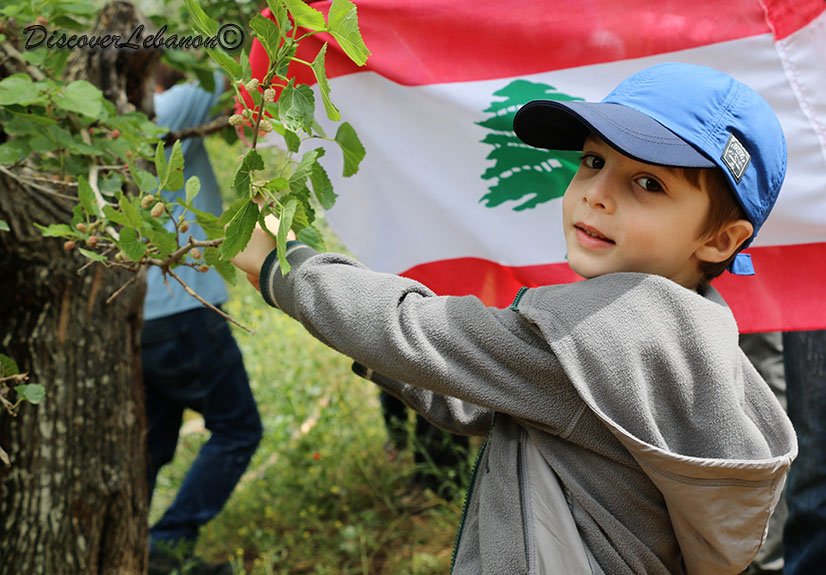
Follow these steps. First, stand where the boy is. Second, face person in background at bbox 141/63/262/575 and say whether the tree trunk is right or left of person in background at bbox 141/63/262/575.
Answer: left

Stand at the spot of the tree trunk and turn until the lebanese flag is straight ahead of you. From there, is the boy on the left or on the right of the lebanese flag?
right

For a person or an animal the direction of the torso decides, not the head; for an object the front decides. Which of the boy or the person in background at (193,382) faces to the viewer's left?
the boy

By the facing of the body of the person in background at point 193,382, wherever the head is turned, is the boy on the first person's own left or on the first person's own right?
on the first person's own right

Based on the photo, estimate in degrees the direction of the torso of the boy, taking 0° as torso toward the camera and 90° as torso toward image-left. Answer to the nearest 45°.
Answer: approximately 90°

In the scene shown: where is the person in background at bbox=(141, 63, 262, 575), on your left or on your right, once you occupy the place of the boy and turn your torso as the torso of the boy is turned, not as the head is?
on your right

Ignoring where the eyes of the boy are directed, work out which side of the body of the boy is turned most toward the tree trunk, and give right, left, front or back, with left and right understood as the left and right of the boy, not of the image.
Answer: front

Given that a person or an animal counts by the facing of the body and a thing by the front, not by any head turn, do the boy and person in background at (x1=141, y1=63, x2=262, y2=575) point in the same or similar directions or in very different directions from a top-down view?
very different directions
